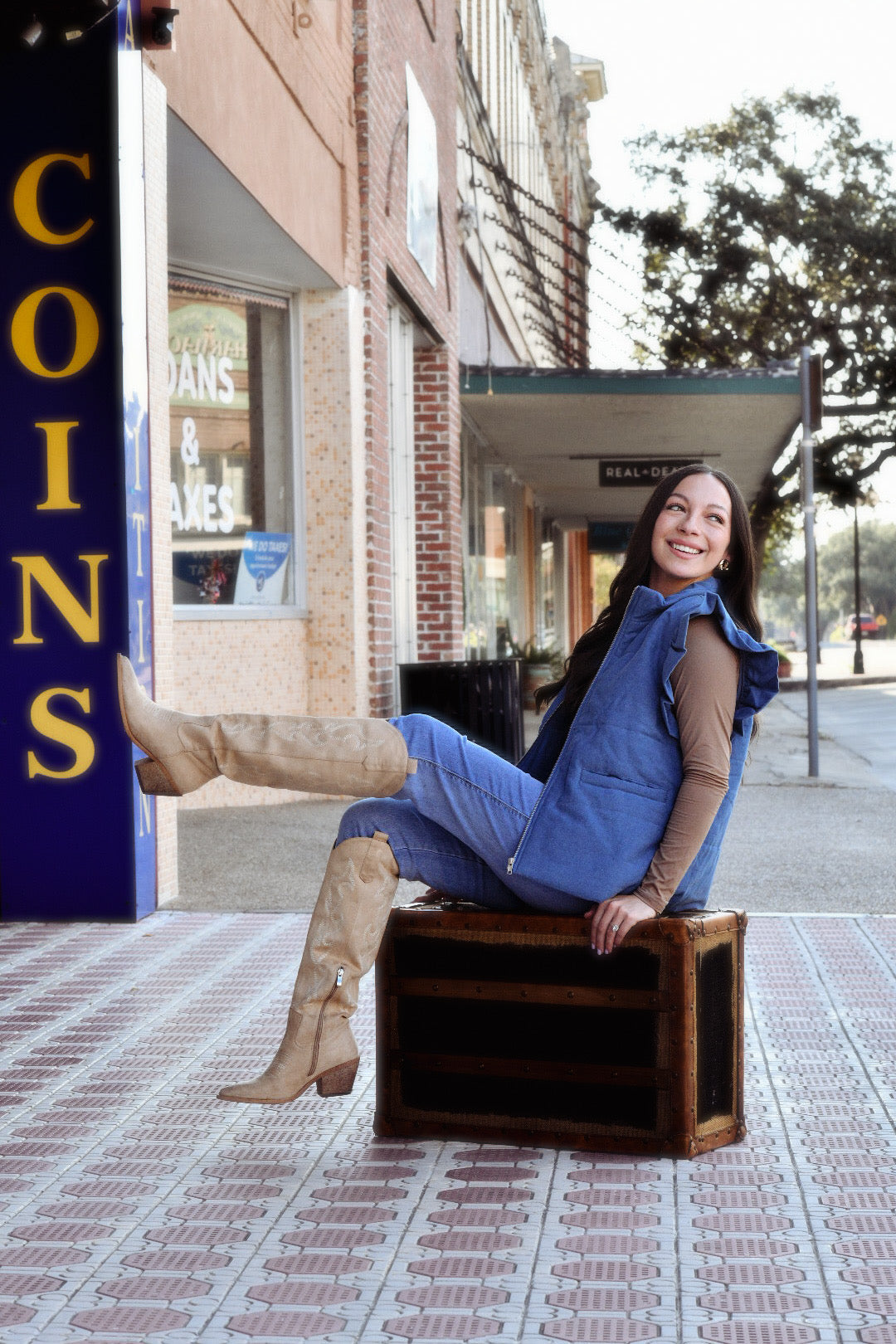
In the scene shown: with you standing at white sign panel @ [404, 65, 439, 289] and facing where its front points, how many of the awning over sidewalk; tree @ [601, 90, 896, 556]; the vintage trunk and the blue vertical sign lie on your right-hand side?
2

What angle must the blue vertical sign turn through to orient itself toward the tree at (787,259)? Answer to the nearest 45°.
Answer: approximately 135° to its left

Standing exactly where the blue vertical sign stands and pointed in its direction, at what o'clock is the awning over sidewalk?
The awning over sidewalk is roughly at 7 o'clock from the blue vertical sign.

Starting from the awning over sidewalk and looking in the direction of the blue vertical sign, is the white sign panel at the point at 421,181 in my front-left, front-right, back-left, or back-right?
front-right

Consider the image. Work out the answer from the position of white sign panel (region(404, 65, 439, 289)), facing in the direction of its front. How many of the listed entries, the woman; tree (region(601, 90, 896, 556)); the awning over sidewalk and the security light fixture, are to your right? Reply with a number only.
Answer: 2

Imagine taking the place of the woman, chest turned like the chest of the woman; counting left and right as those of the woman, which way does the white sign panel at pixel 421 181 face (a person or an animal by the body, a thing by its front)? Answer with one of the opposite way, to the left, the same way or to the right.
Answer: the opposite way

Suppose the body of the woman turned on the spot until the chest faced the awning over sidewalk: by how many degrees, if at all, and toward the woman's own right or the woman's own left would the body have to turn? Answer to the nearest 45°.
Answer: approximately 90° to the woman's own right

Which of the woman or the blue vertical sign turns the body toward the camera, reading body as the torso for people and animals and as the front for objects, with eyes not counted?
the blue vertical sign

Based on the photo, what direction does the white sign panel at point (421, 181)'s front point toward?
to the viewer's right

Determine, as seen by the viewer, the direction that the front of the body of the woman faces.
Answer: to the viewer's left

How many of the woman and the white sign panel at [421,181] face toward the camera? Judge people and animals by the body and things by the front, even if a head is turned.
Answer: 0

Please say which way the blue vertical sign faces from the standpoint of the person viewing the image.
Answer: facing the viewer

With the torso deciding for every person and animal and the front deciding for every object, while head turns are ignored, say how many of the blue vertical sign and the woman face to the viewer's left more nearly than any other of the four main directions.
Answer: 1
